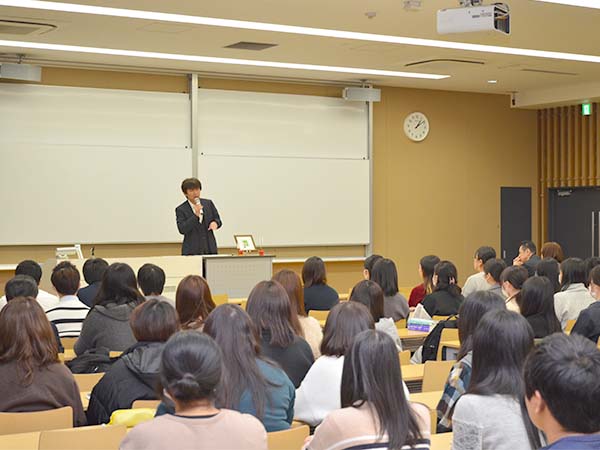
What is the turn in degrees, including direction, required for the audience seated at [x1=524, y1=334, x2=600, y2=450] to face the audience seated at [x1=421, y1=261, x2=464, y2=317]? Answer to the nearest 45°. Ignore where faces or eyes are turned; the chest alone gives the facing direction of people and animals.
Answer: approximately 45° to their right

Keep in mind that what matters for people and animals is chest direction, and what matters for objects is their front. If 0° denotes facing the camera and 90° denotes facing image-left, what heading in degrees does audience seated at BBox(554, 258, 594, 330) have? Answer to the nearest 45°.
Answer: approximately 135°

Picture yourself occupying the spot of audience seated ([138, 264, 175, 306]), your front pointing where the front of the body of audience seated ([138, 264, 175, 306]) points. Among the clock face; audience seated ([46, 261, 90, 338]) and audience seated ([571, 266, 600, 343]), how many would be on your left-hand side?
1

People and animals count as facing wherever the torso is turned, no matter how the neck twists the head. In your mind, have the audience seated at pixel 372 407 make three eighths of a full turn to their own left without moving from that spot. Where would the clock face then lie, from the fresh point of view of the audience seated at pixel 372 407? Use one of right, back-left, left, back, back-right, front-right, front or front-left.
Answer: back-right

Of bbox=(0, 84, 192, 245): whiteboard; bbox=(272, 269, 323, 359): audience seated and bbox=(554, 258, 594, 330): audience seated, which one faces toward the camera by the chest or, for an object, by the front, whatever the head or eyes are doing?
the whiteboard

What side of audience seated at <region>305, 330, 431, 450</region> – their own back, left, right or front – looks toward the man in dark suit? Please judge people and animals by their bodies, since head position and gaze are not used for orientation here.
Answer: front

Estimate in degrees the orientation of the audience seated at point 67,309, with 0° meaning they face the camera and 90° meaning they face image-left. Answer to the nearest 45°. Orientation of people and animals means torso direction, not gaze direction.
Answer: approximately 180°

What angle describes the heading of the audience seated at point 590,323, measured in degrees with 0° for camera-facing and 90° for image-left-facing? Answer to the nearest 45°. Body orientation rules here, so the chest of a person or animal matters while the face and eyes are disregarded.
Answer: approximately 135°

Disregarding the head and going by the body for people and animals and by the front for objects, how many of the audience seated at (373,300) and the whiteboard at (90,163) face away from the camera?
1

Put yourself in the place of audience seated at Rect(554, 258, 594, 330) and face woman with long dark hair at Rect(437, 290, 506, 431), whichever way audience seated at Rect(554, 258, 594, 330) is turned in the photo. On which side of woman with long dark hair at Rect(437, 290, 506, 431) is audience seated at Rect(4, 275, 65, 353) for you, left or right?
right

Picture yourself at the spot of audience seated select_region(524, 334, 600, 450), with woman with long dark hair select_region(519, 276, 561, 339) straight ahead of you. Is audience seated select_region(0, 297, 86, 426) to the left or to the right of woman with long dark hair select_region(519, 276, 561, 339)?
left

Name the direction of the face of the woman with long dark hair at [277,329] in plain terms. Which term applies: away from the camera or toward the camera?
away from the camera

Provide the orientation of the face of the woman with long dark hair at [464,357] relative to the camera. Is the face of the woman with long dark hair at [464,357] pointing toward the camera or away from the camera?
away from the camera

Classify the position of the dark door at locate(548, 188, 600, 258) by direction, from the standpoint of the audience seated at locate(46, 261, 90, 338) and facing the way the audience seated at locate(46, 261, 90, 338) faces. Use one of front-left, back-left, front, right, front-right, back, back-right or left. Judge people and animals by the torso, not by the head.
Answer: front-right

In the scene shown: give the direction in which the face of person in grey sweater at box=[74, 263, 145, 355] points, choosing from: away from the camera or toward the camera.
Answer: away from the camera

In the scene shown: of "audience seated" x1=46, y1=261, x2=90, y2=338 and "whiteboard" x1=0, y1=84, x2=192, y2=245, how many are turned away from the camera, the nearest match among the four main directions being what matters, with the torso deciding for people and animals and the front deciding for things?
1

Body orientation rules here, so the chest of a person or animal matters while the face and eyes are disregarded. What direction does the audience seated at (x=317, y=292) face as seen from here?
away from the camera
